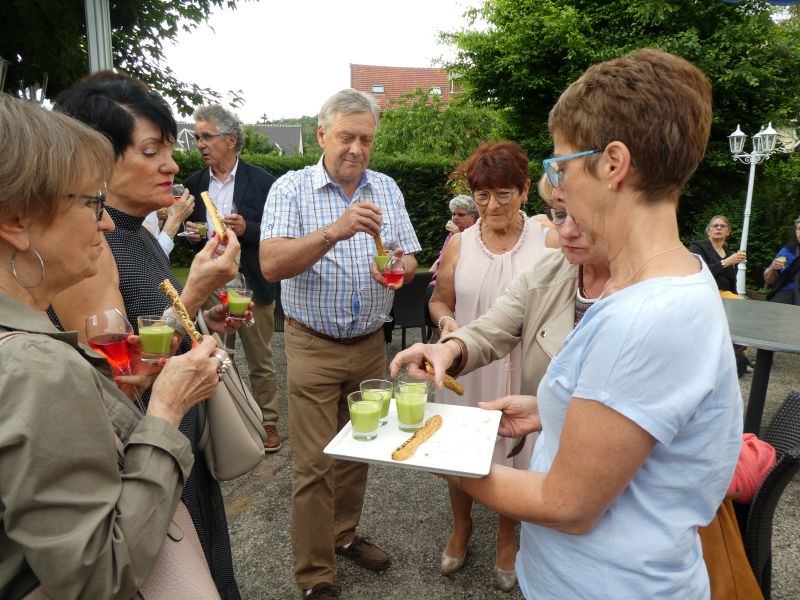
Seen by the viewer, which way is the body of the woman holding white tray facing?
to the viewer's left

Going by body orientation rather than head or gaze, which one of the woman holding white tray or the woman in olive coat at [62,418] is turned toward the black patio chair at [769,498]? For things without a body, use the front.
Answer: the woman in olive coat

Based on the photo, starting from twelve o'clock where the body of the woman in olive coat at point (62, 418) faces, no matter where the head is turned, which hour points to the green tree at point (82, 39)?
The green tree is roughly at 9 o'clock from the woman in olive coat.

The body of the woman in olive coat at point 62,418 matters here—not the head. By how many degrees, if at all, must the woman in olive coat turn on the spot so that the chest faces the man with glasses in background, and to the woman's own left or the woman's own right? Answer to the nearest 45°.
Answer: approximately 90° to the woman's own left

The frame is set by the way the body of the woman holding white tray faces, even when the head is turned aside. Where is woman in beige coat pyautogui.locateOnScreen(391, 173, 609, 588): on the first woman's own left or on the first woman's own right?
on the first woman's own right

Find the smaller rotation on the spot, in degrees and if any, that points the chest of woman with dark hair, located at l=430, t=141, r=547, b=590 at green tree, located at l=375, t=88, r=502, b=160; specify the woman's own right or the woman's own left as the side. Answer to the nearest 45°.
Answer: approximately 180°

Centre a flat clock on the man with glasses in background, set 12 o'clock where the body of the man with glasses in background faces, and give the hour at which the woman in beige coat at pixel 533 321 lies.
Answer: The woman in beige coat is roughly at 10 o'clock from the man with glasses in background.

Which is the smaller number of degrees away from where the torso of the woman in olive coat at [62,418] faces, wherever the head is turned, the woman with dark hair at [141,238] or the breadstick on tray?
the breadstick on tray

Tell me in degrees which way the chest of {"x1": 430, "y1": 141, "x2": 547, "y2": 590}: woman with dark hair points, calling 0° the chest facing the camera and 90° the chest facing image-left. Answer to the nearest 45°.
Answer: approximately 0°

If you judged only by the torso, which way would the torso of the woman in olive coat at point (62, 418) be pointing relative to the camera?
to the viewer's right

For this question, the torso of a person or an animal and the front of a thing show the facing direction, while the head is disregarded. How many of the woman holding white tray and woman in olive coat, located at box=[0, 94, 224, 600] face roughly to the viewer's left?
1

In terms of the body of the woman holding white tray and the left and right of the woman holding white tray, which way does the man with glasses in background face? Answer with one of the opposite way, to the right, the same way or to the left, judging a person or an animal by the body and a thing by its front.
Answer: to the left

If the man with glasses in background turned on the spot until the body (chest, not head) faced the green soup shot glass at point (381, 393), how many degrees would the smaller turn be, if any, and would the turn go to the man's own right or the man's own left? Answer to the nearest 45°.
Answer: approximately 45° to the man's own left
